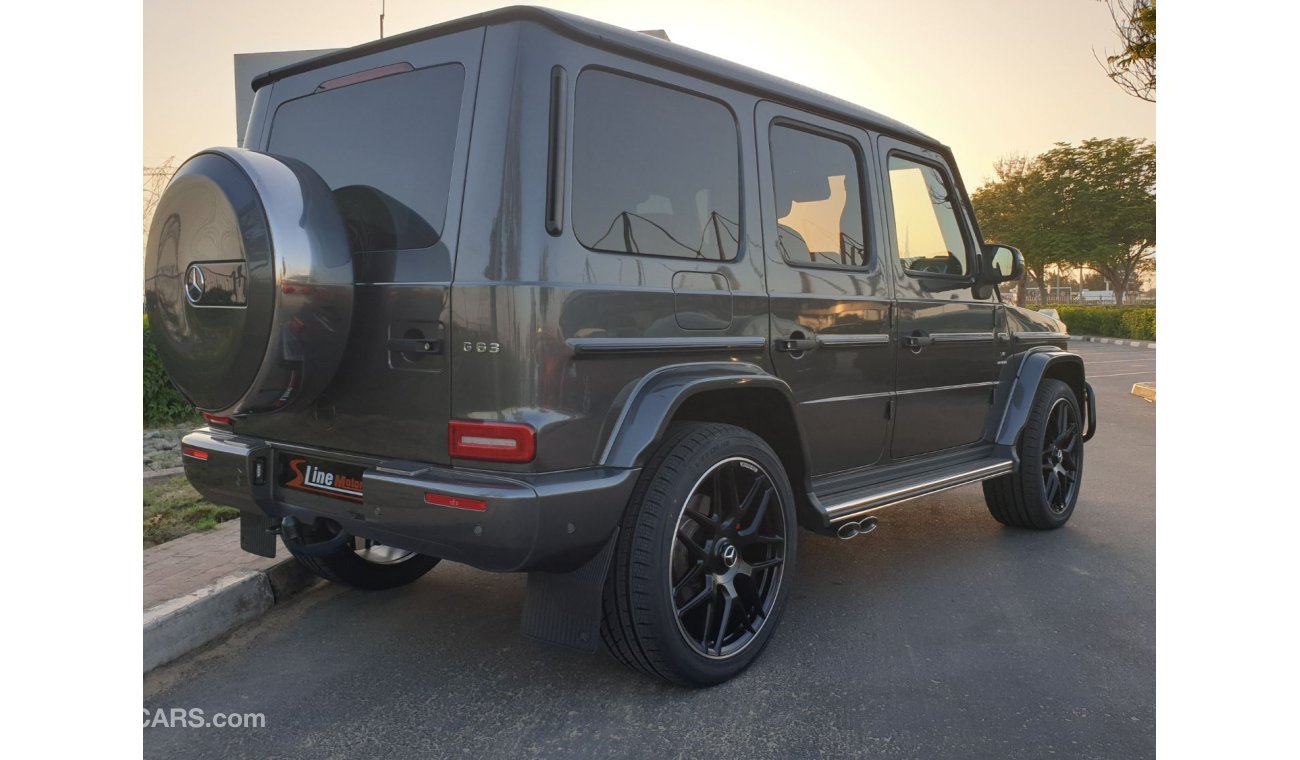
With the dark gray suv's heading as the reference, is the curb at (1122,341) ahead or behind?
ahead

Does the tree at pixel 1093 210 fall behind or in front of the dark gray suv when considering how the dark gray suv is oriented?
in front

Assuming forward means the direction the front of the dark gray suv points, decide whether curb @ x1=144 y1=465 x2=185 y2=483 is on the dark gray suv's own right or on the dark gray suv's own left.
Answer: on the dark gray suv's own left

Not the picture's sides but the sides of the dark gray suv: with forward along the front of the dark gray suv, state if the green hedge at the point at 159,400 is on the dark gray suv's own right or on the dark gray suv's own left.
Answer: on the dark gray suv's own left

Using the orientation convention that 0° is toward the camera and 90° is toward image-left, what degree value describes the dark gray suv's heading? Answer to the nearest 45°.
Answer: approximately 225°

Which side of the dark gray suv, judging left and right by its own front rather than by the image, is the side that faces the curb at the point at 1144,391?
front

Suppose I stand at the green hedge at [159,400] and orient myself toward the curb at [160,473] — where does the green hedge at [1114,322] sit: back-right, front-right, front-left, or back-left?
back-left

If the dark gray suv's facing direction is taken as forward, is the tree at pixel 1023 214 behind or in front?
in front
